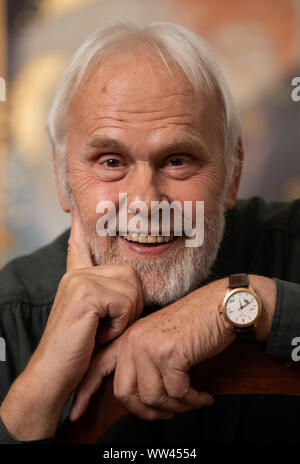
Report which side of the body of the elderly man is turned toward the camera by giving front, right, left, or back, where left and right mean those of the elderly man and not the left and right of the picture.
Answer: front

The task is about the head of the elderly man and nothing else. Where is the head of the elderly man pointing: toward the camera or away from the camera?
toward the camera
